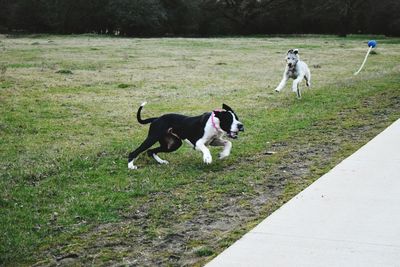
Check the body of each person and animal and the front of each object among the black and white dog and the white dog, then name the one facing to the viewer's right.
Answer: the black and white dog

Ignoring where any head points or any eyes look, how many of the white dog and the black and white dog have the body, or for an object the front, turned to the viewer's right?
1

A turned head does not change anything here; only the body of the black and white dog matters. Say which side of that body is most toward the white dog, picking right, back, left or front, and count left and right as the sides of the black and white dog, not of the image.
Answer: left

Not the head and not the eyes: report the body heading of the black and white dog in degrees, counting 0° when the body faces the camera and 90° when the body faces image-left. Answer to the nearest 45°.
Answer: approximately 270°

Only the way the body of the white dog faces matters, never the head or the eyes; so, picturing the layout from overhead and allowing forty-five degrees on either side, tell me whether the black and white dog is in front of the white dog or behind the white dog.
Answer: in front

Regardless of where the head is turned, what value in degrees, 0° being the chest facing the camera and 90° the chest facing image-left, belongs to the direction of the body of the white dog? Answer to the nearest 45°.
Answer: approximately 45°
